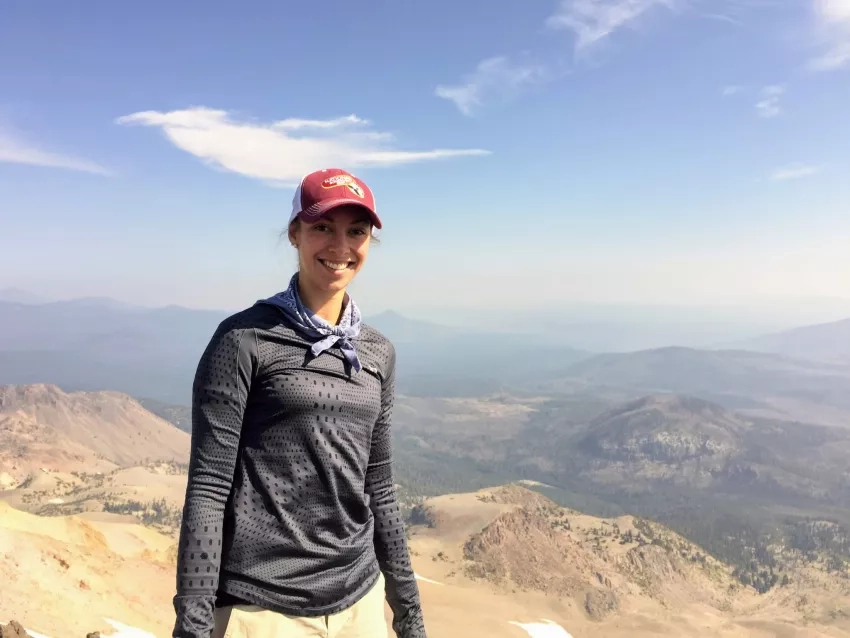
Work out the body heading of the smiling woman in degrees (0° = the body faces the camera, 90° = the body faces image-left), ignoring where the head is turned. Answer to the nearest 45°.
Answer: approximately 315°
